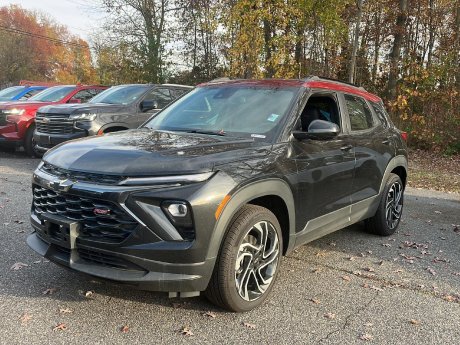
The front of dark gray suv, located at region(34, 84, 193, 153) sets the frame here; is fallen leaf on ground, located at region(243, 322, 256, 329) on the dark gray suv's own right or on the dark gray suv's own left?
on the dark gray suv's own left

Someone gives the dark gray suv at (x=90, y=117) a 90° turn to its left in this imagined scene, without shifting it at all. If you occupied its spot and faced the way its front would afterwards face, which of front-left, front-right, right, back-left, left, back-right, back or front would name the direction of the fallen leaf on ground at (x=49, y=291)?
front-right

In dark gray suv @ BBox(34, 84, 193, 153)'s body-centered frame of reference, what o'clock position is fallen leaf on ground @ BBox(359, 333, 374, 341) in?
The fallen leaf on ground is roughly at 10 o'clock from the dark gray suv.

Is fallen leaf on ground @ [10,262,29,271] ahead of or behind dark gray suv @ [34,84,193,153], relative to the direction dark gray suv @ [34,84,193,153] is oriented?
ahead

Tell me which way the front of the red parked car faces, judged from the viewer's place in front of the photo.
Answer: facing the viewer and to the left of the viewer

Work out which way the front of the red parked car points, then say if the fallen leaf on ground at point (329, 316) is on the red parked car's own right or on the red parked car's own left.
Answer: on the red parked car's own left

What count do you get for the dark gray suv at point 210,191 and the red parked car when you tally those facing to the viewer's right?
0

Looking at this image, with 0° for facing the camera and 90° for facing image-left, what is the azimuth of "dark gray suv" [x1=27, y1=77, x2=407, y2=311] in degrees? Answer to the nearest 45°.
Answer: approximately 45°

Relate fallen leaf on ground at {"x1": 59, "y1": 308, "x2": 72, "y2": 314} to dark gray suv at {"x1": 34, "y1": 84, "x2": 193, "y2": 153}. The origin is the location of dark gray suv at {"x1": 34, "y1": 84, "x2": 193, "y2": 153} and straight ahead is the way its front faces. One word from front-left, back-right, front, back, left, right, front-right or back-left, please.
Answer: front-left

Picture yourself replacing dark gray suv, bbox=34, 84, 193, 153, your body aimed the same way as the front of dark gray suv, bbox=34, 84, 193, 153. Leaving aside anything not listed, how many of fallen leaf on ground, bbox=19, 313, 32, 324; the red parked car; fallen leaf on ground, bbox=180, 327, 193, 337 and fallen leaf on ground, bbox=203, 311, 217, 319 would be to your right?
1
